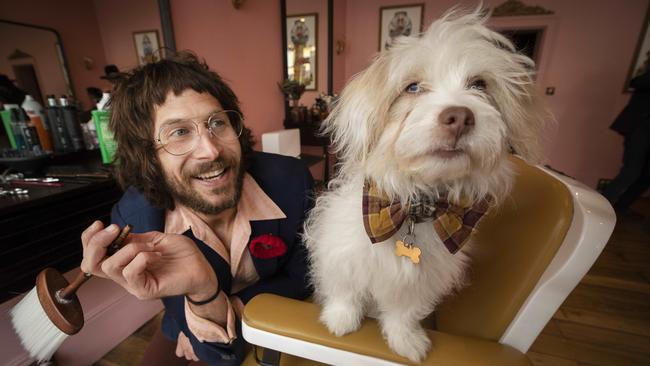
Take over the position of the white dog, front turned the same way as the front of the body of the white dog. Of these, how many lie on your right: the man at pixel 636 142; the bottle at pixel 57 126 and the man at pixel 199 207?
2

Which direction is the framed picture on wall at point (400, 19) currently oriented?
toward the camera

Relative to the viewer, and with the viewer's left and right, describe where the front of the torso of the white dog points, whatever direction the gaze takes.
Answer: facing the viewer

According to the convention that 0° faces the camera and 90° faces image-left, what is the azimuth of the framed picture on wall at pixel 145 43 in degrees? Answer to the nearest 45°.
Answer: approximately 0°

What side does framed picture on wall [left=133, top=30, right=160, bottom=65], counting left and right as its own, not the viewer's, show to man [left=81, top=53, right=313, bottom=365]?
front

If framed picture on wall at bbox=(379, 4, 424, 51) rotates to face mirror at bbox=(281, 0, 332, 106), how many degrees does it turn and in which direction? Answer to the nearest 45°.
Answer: approximately 45° to its right

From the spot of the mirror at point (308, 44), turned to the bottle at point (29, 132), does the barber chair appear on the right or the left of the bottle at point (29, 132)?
left

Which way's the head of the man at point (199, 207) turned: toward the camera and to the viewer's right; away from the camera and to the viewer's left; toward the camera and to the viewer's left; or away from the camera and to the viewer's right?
toward the camera and to the viewer's right

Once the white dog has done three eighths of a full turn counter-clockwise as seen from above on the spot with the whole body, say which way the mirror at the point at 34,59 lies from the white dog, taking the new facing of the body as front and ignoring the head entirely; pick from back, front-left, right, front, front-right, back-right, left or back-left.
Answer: back-left

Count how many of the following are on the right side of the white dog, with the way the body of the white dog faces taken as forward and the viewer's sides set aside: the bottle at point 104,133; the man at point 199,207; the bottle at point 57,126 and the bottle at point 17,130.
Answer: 4

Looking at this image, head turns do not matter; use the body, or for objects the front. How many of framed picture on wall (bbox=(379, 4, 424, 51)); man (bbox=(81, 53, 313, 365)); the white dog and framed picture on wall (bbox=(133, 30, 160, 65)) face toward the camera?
4
